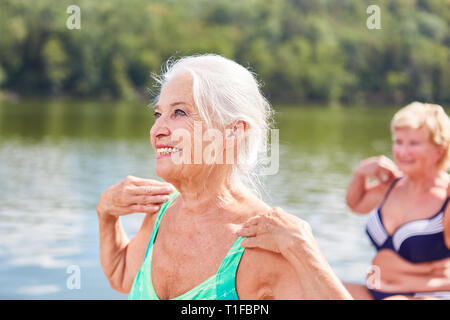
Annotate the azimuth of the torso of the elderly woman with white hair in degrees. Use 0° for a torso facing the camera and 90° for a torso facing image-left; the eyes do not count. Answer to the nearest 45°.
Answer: approximately 45°

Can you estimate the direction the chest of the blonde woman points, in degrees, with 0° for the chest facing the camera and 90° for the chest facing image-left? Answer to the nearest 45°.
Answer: approximately 45°

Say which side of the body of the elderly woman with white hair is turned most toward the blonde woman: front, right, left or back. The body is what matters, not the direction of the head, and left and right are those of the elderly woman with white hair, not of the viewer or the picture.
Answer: back
